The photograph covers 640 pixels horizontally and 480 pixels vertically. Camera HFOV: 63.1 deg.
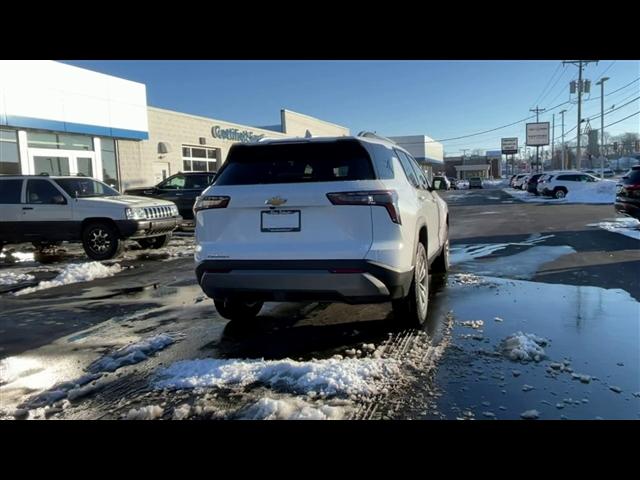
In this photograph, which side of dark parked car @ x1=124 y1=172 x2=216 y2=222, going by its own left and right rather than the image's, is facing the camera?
left

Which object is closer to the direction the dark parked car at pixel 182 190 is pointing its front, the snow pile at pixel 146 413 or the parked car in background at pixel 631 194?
the snow pile

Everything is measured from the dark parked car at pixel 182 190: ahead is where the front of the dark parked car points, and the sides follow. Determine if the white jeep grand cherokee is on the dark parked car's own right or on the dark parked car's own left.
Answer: on the dark parked car's own left

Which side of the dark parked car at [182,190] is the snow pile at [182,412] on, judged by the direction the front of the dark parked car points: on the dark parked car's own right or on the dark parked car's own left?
on the dark parked car's own left

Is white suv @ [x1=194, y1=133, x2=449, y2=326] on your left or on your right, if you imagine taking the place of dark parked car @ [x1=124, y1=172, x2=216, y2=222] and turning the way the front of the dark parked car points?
on your left

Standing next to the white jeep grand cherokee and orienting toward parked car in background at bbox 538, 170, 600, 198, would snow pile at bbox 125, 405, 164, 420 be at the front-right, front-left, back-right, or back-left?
back-right

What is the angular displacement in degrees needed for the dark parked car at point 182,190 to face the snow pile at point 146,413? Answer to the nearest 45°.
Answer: approximately 90° to its left

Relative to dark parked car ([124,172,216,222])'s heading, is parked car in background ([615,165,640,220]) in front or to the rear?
to the rear

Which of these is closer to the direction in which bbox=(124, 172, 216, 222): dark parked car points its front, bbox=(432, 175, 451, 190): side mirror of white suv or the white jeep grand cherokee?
the white jeep grand cherokee

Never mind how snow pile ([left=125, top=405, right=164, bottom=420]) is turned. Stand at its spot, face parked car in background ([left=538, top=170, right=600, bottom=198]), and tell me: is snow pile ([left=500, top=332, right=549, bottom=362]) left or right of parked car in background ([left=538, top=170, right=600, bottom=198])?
right
